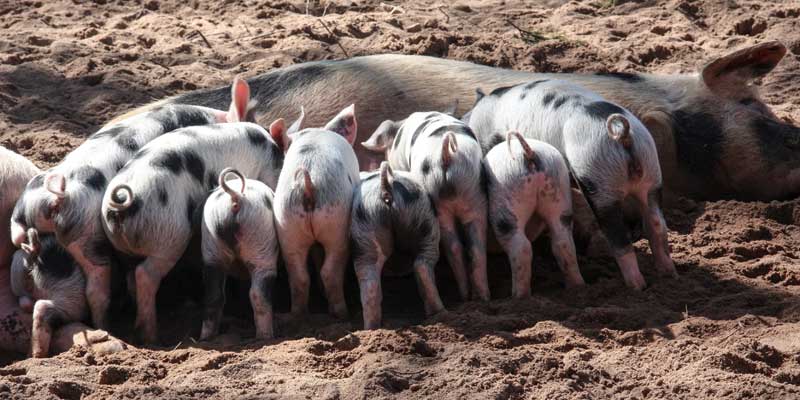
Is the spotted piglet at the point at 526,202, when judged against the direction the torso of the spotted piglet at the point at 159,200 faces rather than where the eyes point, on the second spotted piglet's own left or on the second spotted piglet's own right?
on the second spotted piglet's own right

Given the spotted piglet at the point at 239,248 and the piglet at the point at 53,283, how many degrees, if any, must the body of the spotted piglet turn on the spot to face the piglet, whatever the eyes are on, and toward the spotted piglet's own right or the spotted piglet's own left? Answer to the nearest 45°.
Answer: approximately 90° to the spotted piglet's own left

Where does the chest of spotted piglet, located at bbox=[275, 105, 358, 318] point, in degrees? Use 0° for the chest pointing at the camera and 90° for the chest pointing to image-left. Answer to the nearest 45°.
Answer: approximately 180°

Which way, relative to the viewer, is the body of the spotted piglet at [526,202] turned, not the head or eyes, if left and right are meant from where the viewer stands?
facing away from the viewer

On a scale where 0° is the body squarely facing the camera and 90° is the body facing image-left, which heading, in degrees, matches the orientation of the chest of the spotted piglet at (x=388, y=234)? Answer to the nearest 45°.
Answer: approximately 180°

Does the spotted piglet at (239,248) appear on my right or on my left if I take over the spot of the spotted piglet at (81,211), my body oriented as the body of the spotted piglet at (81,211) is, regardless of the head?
on my right

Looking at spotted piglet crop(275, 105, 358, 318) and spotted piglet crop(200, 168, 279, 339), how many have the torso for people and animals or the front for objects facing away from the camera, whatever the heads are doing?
2

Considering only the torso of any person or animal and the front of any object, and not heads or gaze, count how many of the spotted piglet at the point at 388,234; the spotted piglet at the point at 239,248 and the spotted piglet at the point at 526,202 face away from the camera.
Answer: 3

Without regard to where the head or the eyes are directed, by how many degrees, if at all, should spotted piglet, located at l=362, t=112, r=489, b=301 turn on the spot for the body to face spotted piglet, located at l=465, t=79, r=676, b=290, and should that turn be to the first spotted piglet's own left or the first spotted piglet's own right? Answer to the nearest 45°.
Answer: approximately 135° to the first spotted piglet's own right

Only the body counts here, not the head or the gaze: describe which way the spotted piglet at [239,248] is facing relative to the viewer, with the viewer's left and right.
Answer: facing away from the viewer

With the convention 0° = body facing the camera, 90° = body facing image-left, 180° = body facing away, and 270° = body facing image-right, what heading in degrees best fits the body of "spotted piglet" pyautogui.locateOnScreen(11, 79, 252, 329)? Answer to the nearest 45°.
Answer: approximately 225°

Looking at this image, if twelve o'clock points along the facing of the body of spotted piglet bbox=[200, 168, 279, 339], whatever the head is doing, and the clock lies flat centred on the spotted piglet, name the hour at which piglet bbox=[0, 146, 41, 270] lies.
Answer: The piglet is roughly at 10 o'clock from the spotted piglet.

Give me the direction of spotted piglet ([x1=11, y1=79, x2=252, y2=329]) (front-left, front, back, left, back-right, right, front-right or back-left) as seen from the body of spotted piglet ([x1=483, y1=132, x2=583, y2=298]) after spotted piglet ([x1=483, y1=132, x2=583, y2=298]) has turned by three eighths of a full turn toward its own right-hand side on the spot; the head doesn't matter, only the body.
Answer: back-right

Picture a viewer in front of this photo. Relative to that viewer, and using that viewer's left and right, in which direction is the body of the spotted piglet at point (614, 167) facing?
facing away from the viewer and to the left of the viewer
